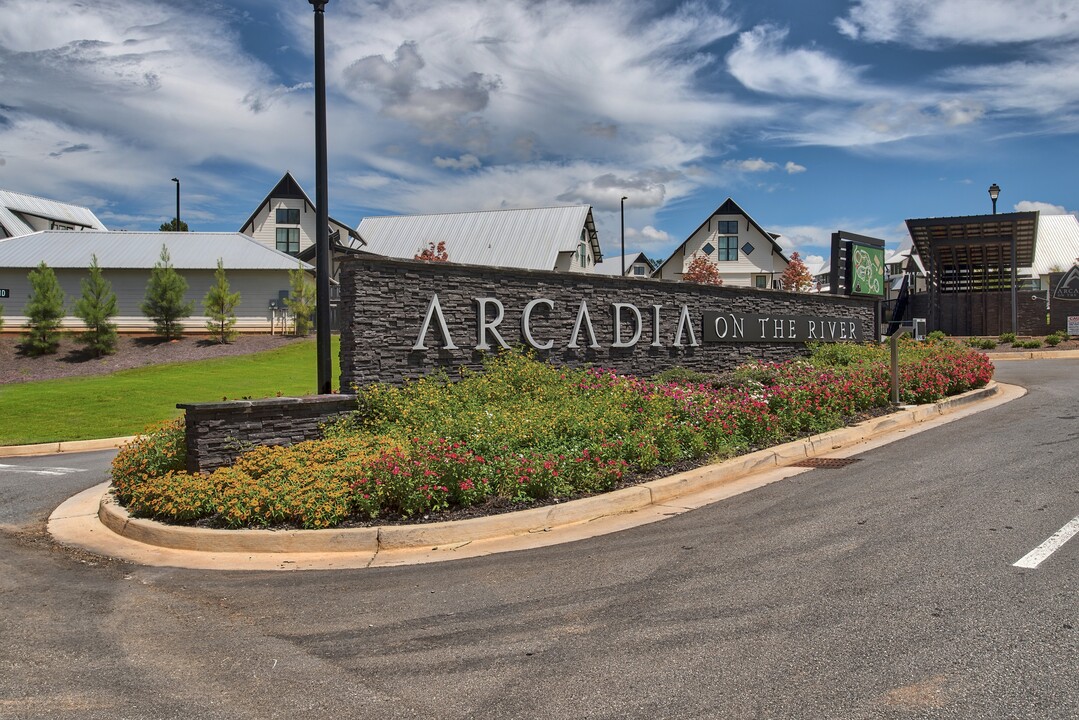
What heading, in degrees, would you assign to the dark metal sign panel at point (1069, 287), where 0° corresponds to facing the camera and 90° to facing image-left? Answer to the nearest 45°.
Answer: approximately 0°

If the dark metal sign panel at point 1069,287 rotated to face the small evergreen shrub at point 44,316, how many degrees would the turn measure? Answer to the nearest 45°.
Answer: approximately 45° to its right

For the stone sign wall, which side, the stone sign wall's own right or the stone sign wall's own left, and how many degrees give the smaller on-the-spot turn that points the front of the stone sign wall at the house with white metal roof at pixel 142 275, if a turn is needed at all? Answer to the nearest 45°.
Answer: approximately 180°

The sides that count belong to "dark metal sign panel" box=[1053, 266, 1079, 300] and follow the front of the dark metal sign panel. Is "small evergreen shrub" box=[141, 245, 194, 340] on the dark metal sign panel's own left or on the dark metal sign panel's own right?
on the dark metal sign panel's own right

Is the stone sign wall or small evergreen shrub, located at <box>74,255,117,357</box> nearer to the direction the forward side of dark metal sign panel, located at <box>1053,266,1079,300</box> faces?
the stone sign wall

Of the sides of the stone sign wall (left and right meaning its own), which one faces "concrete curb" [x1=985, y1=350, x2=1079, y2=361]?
left

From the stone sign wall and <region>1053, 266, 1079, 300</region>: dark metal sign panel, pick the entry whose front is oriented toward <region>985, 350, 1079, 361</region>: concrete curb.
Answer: the dark metal sign panel

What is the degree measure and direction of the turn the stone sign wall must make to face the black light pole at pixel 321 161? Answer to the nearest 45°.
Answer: approximately 90° to its right
